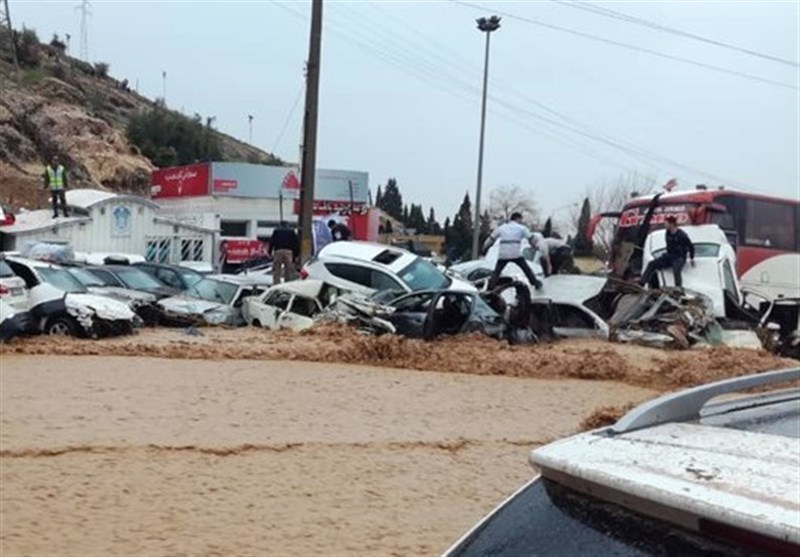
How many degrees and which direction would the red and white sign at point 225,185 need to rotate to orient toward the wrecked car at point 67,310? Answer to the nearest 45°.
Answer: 0° — it already faces it

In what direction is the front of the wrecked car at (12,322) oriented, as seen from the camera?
facing to the right of the viewer

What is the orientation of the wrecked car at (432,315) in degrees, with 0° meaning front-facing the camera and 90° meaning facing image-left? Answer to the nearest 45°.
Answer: approximately 90°

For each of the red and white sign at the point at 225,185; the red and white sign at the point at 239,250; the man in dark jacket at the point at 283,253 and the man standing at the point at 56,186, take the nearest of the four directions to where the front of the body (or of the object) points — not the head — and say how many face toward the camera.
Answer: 3

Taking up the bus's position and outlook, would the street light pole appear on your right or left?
on your right

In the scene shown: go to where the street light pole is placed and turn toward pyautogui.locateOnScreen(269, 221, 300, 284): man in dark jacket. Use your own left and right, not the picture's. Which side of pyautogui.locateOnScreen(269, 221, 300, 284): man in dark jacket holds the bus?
left

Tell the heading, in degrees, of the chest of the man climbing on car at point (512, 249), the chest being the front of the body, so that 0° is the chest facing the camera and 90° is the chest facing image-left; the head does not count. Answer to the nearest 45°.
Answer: approximately 180°

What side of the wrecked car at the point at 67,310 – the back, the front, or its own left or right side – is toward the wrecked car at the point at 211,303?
front

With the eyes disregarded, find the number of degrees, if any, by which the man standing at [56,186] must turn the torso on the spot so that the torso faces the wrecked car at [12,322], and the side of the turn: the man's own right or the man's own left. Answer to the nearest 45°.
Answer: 0° — they already face it

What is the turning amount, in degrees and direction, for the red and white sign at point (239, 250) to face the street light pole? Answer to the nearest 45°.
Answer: approximately 90° to its left

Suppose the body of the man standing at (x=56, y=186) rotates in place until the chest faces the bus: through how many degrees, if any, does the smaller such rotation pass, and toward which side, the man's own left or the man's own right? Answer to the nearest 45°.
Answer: approximately 45° to the man's own left

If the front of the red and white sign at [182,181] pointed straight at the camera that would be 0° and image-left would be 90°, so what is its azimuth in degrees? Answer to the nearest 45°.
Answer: approximately 45°

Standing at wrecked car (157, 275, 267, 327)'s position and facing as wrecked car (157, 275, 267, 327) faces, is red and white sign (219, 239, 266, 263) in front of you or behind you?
behind
